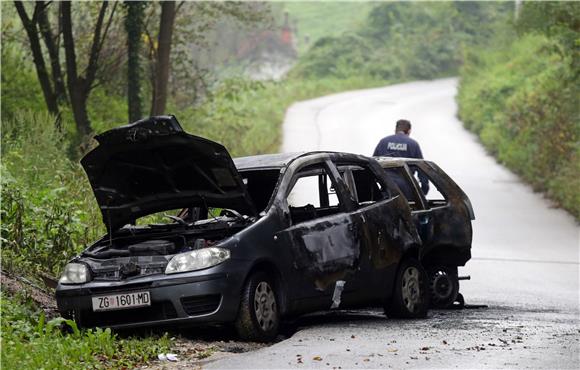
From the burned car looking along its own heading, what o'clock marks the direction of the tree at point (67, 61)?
The tree is roughly at 4 o'clock from the burned car.

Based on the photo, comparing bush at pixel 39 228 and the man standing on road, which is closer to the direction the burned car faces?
the bush

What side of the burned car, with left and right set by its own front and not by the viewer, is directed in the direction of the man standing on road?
back

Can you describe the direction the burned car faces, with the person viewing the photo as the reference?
facing the viewer and to the left of the viewer

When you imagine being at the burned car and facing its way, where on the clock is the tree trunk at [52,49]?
The tree trunk is roughly at 4 o'clock from the burned car.

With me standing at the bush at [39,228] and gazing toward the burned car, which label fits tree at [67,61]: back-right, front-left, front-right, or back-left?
back-left

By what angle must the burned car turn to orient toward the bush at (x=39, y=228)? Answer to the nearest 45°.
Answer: approximately 90° to its right

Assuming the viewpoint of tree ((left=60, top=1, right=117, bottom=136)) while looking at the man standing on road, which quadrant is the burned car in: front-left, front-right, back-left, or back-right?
front-right
